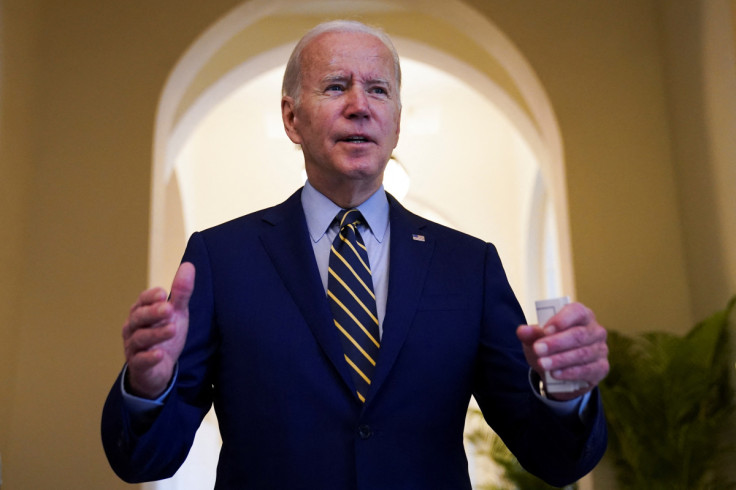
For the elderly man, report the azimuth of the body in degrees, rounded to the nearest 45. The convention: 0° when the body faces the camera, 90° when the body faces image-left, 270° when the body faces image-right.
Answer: approximately 0°

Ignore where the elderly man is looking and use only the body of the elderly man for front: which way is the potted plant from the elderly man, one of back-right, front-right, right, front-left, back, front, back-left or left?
back-left
